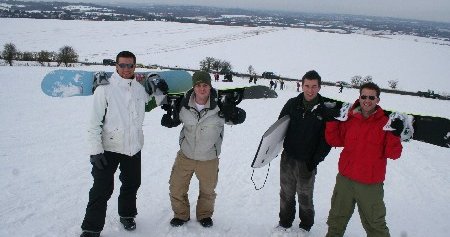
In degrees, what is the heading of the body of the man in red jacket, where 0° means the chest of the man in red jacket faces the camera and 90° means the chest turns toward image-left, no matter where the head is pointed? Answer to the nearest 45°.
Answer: approximately 0°

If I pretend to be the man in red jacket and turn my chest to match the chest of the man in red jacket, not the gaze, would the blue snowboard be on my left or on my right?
on my right

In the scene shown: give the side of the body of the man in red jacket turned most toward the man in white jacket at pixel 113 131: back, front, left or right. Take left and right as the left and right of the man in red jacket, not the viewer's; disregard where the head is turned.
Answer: right

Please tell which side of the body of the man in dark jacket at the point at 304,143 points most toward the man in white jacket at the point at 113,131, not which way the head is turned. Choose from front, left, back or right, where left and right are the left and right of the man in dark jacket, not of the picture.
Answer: right

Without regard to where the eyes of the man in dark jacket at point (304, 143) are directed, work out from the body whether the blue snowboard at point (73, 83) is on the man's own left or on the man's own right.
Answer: on the man's own right

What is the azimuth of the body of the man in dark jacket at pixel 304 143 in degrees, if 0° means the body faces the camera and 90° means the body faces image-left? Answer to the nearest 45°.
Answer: approximately 0°

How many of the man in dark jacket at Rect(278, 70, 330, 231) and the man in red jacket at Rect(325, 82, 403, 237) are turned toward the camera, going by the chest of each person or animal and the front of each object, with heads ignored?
2
